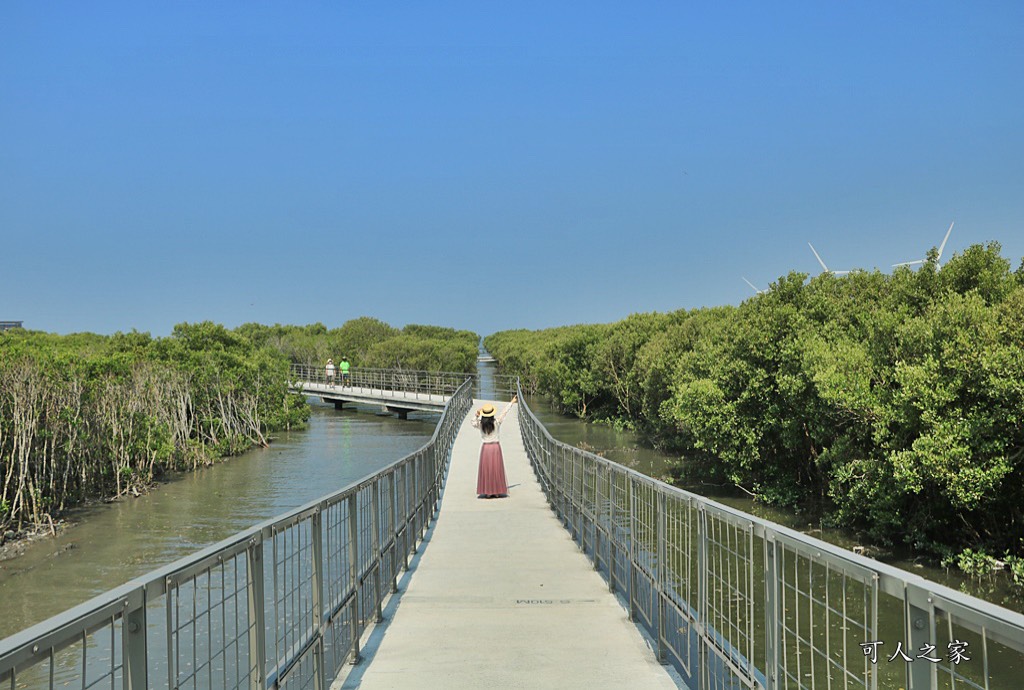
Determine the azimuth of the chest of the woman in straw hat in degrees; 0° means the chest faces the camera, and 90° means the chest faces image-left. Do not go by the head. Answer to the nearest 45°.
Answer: approximately 180°
